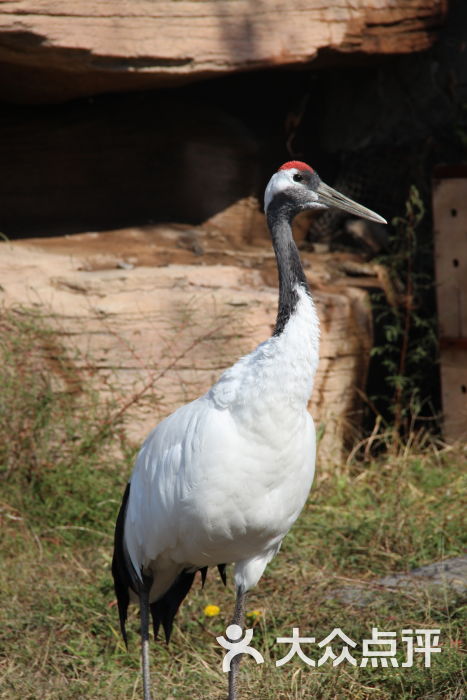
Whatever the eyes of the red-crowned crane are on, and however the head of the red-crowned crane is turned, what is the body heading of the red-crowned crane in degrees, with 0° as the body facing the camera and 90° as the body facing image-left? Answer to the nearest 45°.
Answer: approximately 315°

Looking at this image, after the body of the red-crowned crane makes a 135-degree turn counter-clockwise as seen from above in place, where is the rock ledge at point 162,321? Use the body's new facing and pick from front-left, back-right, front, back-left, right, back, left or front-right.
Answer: front

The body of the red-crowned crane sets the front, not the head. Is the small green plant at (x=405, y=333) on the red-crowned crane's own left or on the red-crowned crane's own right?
on the red-crowned crane's own left

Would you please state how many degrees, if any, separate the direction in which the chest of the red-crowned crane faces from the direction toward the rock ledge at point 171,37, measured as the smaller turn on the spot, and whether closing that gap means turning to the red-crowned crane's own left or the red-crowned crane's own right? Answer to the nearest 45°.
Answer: approximately 135° to the red-crowned crane's own left
